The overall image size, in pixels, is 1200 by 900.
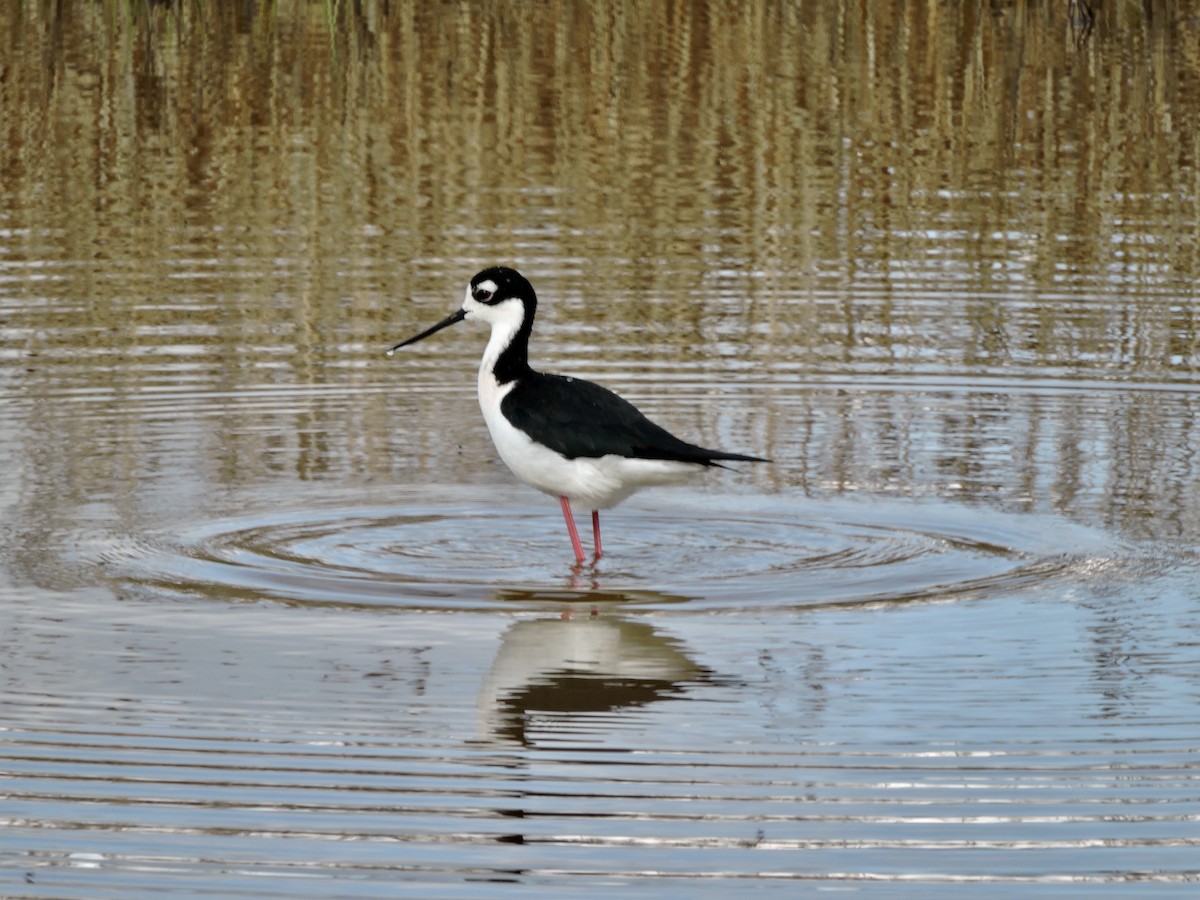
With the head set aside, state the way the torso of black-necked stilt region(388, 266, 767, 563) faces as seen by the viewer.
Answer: to the viewer's left
